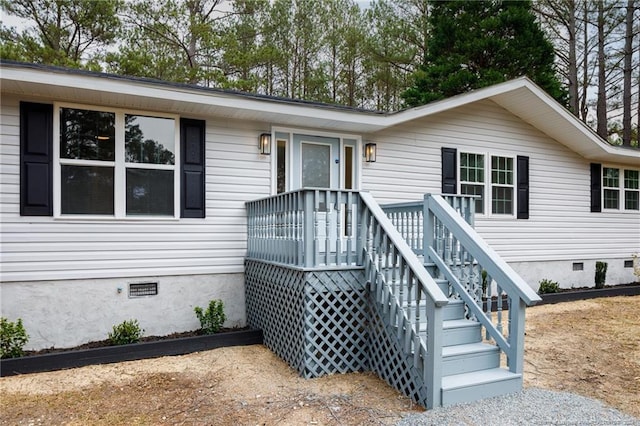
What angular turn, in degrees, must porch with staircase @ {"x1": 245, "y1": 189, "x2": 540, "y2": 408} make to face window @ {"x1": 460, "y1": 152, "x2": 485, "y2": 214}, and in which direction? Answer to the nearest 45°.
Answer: approximately 135° to its left

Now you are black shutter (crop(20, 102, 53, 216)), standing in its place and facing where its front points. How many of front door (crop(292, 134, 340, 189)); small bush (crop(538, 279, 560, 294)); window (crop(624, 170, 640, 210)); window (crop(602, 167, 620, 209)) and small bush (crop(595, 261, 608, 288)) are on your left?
5

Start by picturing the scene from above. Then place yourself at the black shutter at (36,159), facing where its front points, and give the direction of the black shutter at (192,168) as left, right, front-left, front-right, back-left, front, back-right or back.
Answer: left

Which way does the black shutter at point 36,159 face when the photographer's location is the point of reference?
facing the viewer

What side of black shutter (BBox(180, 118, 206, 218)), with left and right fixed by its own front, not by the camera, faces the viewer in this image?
front

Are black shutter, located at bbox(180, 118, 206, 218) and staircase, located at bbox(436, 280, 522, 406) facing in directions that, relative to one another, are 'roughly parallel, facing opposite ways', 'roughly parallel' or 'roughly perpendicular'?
roughly parallel

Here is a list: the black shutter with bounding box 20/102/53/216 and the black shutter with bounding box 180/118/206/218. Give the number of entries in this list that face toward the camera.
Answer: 2

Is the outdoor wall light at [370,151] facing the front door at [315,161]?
no

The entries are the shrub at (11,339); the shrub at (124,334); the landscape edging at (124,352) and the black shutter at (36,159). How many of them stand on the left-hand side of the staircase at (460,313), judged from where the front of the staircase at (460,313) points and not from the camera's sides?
0

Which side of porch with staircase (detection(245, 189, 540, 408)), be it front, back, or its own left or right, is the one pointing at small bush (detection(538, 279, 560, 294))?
left

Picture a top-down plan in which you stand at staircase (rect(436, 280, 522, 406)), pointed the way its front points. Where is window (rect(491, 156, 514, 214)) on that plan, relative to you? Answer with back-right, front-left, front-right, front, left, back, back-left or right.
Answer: back-left

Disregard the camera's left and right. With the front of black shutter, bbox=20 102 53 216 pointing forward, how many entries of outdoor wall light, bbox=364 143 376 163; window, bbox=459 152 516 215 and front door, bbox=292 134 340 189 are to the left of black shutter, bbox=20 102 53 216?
3

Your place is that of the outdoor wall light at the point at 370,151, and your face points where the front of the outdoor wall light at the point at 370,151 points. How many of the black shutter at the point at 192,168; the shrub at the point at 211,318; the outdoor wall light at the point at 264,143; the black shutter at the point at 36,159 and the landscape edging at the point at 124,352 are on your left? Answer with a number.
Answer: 0

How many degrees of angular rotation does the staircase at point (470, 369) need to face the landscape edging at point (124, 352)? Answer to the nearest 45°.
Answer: approximately 135° to its right

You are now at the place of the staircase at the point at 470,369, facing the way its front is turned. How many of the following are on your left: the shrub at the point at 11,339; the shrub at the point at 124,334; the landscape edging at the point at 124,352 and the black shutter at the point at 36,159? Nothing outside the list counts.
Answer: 0

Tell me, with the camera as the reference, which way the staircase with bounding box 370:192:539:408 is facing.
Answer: facing the viewer and to the right of the viewer

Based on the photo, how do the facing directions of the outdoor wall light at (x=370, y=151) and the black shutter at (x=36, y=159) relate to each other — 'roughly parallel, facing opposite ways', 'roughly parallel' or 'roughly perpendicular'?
roughly parallel

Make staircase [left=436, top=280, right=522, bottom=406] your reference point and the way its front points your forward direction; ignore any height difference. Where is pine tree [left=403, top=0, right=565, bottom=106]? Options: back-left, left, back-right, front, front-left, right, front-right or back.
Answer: back-left
